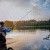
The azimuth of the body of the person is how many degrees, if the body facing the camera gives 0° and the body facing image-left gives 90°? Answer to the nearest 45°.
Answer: approximately 270°
